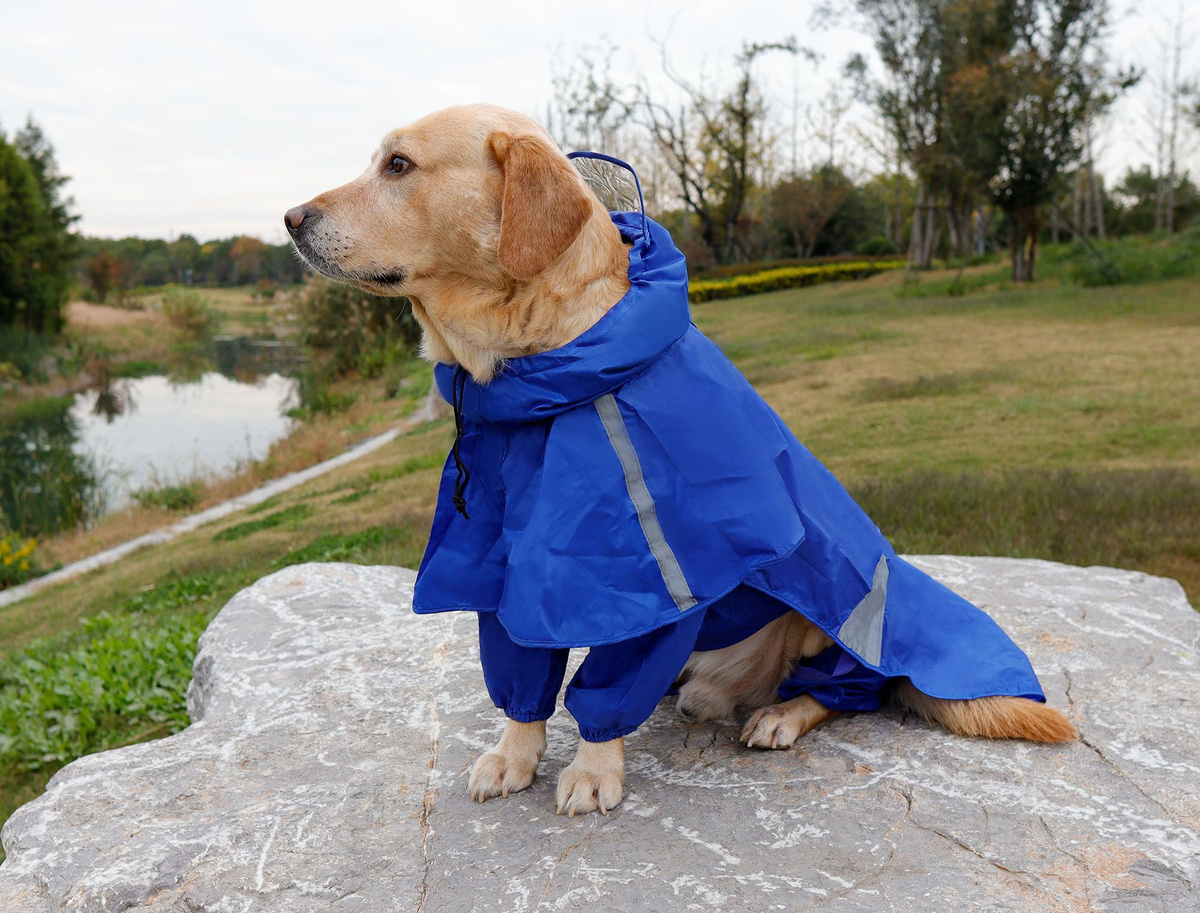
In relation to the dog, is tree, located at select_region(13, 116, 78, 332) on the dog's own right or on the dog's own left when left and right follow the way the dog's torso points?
on the dog's own right

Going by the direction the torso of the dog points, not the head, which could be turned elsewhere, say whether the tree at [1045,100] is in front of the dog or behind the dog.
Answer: behind

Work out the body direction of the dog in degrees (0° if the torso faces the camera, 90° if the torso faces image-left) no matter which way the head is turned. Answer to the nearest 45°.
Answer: approximately 45°

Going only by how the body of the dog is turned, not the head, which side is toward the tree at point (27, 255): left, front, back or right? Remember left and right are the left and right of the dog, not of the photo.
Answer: right

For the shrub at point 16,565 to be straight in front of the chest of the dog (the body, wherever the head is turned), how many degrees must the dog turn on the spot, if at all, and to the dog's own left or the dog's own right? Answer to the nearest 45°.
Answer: approximately 90° to the dog's own right

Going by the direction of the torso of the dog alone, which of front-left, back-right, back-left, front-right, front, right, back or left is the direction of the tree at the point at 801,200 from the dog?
back-right

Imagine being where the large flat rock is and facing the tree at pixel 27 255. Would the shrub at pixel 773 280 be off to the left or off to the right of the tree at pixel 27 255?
right

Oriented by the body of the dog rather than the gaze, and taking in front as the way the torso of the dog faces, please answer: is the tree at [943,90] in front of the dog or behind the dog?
behind

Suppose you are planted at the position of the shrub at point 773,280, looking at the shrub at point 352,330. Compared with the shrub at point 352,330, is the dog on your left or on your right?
left

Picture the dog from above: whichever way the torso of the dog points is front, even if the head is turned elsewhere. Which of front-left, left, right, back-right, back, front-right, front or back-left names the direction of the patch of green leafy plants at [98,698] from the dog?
right

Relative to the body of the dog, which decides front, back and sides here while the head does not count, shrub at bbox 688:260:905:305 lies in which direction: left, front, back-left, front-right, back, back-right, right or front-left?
back-right

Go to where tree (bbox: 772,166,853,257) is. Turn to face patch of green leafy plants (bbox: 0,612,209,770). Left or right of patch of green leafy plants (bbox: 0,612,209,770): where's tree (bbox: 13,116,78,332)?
right
